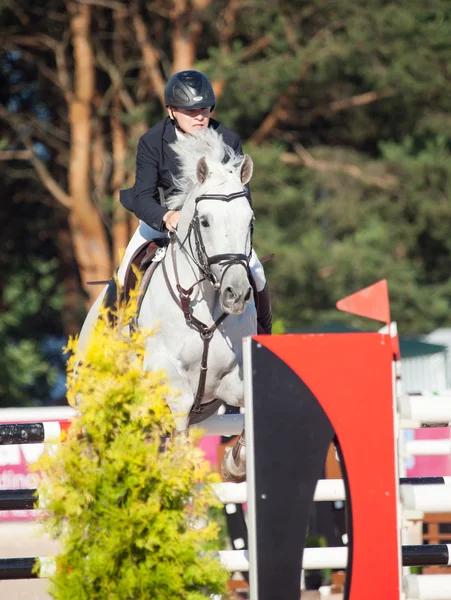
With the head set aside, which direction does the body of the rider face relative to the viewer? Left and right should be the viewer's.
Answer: facing the viewer and to the right of the viewer

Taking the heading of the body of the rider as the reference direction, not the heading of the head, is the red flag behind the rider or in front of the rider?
in front

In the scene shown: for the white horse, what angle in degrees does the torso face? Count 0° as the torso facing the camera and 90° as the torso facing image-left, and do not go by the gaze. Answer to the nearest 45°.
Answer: approximately 315°

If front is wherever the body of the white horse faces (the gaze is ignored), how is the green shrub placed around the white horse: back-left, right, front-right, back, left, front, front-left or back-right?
front-right
